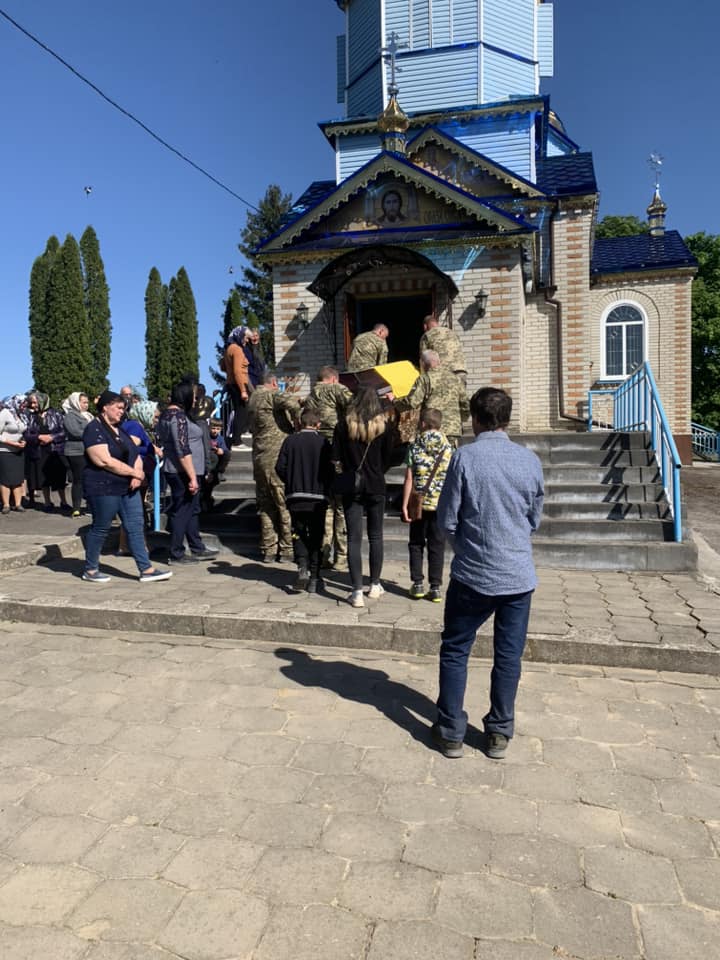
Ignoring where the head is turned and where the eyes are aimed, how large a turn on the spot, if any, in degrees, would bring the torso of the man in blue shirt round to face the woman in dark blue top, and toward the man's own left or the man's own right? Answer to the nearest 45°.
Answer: approximately 45° to the man's own left

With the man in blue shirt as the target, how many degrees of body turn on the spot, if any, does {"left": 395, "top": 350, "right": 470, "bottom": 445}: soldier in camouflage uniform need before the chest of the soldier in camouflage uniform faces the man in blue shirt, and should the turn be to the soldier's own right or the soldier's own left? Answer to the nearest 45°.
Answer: approximately 135° to the soldier's own left

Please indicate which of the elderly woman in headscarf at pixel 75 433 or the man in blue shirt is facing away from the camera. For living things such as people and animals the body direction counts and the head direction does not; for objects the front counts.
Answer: the man in blue shirt

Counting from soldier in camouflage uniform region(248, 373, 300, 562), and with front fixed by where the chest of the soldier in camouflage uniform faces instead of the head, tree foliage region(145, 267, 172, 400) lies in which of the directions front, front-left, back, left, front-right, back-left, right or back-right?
front-left

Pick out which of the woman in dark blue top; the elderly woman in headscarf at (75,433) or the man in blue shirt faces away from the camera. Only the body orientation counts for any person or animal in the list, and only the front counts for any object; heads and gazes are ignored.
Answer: the man in blue shirt

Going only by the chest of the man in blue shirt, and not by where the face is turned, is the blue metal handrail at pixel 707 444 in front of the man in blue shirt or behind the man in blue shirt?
in front

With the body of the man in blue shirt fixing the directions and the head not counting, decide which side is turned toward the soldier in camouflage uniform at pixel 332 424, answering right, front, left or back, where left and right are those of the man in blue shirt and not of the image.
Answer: front

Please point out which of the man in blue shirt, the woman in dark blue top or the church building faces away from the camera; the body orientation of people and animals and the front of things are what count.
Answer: the man in blue shirt

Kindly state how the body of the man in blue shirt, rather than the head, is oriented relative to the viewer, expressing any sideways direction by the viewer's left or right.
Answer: facing away from the viewer

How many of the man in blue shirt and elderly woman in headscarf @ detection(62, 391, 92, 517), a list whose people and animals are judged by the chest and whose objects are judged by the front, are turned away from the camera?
1
